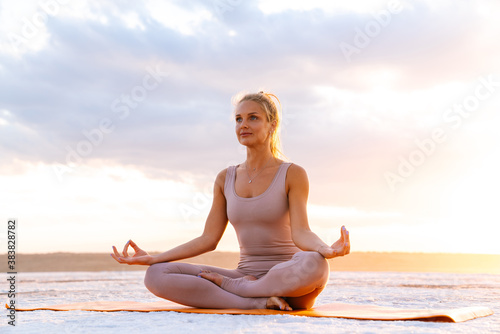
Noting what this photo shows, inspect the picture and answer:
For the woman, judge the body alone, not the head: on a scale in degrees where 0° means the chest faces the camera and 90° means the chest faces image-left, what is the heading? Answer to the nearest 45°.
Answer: approximately 45°

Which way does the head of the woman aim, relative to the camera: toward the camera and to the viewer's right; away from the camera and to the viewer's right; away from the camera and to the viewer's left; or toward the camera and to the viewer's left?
toward the camera and to the viewer's left
